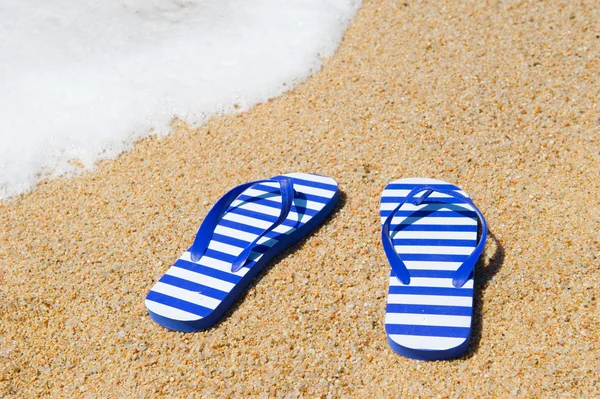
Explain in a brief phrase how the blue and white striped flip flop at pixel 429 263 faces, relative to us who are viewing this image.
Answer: facing away from the viewer

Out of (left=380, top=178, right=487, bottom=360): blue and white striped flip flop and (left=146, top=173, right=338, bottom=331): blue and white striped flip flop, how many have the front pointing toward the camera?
0

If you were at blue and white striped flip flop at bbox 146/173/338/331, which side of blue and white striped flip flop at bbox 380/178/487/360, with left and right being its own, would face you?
left

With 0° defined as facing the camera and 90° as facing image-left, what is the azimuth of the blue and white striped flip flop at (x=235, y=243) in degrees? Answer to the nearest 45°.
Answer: approximately 225°

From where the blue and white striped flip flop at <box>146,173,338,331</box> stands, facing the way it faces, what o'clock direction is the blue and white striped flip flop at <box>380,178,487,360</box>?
the blue and white striped flip flop at <box>380,178,487,360</box> is roughly at 2 o'clock from the blue and white striped flip flop at <box>146,173,338,331</box>.
